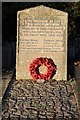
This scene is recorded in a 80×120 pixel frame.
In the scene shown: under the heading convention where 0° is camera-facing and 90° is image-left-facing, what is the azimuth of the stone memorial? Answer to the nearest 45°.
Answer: approximately 0°
